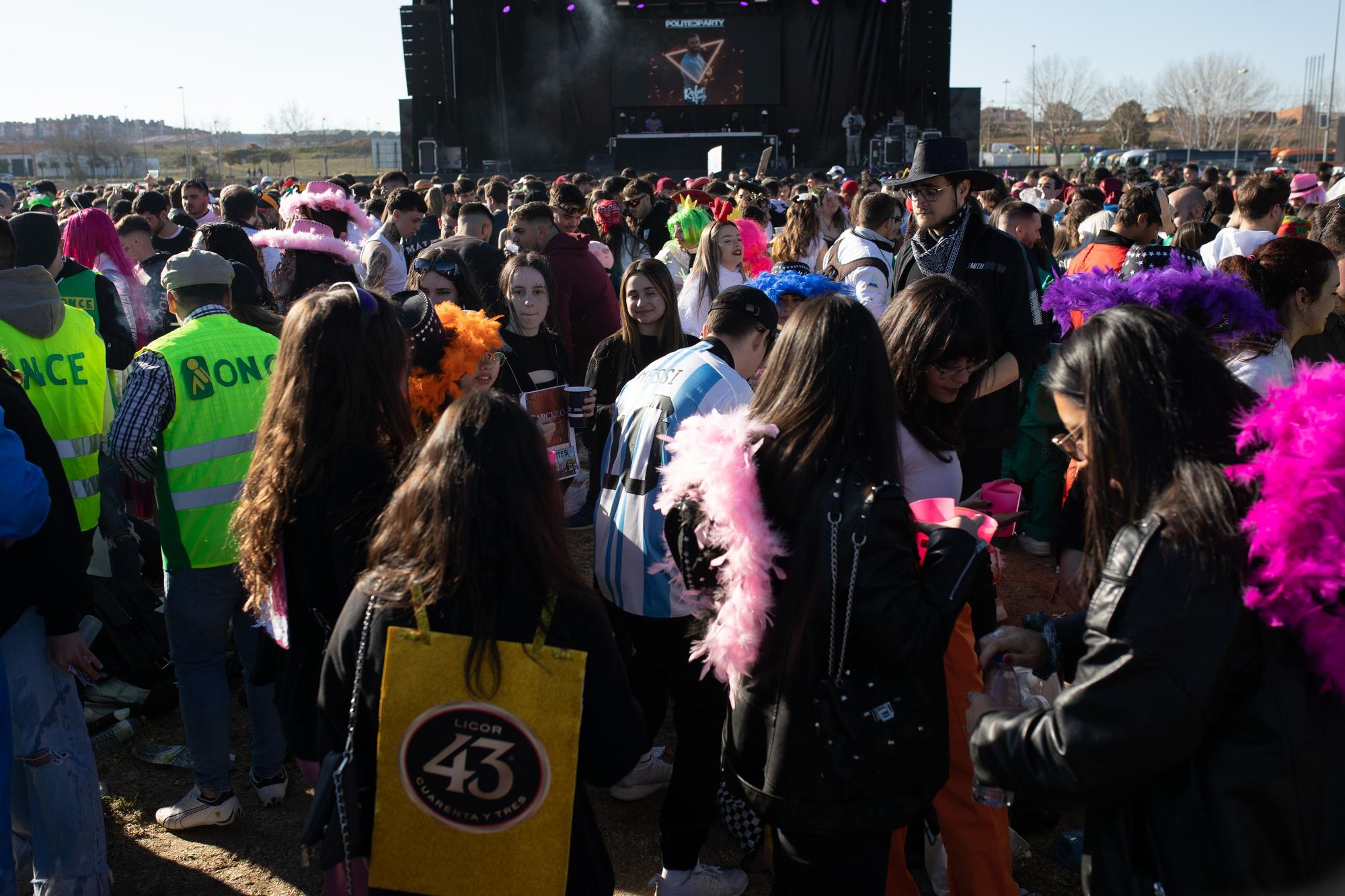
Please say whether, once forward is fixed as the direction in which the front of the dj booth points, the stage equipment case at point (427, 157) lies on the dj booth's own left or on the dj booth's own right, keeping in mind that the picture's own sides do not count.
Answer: on the dj booth's own right

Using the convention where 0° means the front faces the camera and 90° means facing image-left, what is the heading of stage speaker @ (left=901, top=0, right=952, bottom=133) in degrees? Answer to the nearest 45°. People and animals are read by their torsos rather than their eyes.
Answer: approximately 0°

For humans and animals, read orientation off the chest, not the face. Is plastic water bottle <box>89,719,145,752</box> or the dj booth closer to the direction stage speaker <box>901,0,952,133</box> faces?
the plastic water bottle

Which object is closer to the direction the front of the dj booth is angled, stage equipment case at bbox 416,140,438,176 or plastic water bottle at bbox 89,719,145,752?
the plastic water bottle

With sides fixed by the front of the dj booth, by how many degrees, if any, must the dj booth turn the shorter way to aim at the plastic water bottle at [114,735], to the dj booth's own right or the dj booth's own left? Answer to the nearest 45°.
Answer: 0° — it already faces it

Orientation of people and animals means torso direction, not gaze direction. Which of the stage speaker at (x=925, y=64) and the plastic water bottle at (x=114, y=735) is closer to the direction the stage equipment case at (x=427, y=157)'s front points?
the plastic water bottle

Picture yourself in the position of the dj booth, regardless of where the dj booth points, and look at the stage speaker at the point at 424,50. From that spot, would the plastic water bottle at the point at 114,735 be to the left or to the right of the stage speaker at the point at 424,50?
left

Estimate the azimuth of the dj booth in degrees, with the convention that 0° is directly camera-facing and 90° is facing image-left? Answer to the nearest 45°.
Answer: approximately 0°
